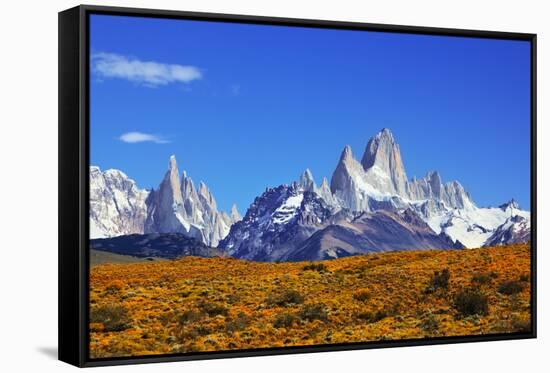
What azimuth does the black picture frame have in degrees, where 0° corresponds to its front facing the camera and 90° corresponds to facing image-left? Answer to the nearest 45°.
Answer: approximately 315°

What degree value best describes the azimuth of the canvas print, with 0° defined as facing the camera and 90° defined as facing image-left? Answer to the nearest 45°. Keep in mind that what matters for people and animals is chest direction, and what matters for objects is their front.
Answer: approximately 315°
